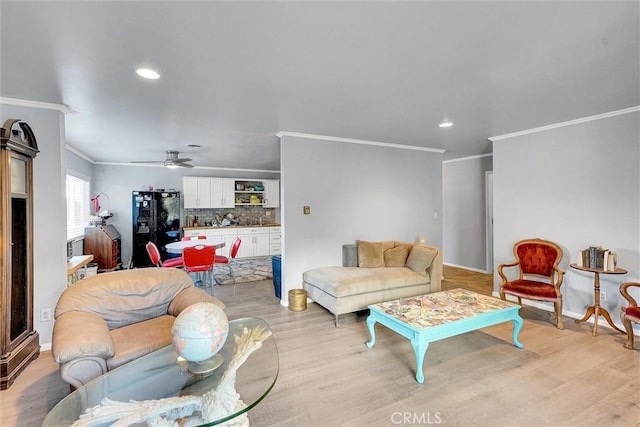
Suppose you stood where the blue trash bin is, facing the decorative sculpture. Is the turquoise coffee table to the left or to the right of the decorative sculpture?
left

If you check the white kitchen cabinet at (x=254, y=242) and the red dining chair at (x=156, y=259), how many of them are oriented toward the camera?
1

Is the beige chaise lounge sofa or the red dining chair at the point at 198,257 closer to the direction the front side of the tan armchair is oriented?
the beige chaise lounge sofa

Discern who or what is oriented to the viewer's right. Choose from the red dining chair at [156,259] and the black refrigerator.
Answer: the red dining chair

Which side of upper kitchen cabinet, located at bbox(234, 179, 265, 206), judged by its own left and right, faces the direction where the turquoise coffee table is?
front

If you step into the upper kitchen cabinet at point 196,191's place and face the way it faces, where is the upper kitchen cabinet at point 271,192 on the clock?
the upper kitchen cabinet at point 271,192 is roughly at 9 o'clock from the upper kitchen cabinet at point 196,191.

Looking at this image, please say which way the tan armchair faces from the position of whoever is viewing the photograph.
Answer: facing the viewer and to the right of the viewer

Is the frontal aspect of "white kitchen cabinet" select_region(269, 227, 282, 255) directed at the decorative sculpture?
yes

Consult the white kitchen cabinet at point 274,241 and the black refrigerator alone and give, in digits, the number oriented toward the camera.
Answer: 2

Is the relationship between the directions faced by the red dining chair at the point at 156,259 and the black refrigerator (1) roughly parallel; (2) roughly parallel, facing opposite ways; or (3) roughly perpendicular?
roughly perpendicular

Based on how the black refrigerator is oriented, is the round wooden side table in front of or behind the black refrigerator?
in front

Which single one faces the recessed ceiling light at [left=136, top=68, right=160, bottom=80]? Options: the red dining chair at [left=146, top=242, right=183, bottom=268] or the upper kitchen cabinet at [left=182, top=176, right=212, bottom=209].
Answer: the upper kitchen cabinet

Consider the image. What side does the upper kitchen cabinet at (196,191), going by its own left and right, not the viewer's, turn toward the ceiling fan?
front

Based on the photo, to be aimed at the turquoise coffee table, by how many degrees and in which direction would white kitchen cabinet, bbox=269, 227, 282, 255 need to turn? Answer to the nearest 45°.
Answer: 0° — it already faces it

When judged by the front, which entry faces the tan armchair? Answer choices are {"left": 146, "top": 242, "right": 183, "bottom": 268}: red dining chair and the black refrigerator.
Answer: the black refrigerator

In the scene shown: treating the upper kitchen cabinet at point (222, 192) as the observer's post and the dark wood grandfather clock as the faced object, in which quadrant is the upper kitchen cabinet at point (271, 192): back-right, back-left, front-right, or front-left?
back-left
